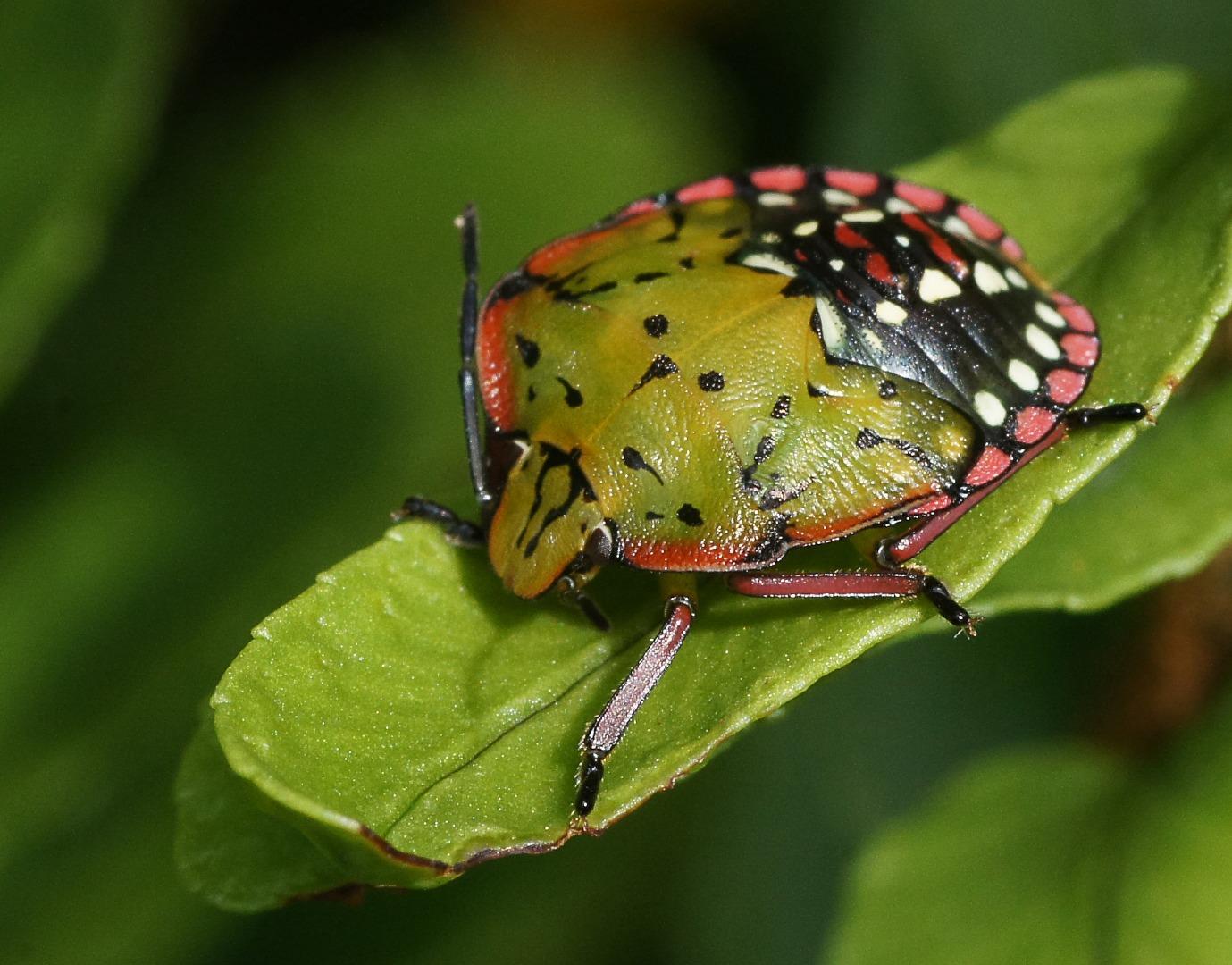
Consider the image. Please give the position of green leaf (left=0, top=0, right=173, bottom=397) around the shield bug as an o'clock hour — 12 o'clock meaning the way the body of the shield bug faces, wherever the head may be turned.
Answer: The green leaf is roughly at 3 o'clock from the shield bug.

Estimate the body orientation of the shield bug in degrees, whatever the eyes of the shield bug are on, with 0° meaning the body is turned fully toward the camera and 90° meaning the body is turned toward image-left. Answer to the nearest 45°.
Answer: approximately 45°
